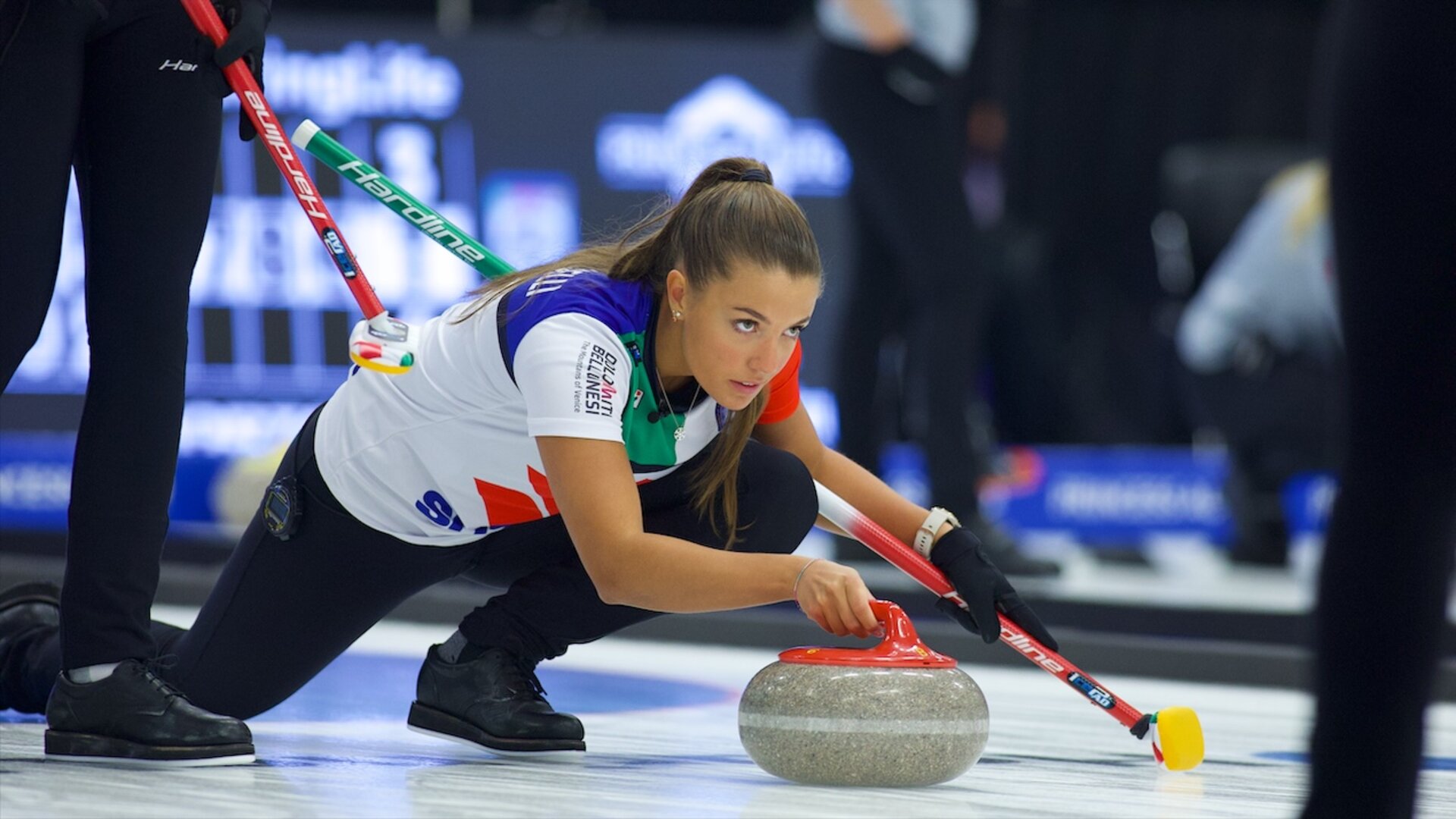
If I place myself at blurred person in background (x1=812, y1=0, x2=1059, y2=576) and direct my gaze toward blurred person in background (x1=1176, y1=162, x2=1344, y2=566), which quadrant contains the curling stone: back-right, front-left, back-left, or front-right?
back-right
